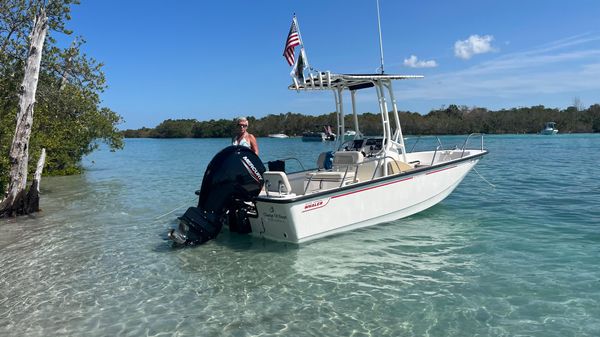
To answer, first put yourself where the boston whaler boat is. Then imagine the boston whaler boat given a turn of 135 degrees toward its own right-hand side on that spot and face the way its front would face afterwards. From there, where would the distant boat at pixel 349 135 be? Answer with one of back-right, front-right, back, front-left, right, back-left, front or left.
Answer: back

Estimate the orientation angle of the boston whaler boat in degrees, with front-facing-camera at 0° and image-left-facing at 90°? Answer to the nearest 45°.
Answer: approximately 225°
